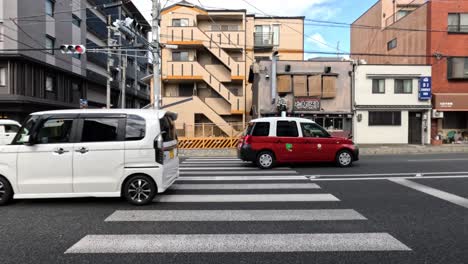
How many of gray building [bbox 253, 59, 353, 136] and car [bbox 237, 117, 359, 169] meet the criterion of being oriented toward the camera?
1

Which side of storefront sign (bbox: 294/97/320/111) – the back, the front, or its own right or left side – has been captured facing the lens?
front

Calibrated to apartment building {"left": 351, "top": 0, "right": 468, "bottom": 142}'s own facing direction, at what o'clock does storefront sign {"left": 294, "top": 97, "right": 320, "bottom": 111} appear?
The storefront sign is roughly at 2 o'clock from the apartment building.

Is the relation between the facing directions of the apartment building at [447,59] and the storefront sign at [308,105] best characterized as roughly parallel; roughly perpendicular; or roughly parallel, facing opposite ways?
roughly parallel

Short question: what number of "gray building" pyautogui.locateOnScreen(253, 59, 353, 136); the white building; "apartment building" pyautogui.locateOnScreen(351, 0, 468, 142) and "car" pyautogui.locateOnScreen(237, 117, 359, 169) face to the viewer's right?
1

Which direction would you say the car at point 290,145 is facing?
to the viewer's right

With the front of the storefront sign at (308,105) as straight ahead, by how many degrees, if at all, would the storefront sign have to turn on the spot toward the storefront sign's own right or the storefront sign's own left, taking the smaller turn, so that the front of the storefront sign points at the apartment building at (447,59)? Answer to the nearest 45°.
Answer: approximately 90° to the storefront sign's own left

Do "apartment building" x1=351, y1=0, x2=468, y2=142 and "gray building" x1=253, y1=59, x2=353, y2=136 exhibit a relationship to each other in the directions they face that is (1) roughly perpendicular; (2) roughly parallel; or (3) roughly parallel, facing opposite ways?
roughly parallel

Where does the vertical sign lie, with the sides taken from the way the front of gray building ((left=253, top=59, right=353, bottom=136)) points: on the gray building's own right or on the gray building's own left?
on the gray building's own left

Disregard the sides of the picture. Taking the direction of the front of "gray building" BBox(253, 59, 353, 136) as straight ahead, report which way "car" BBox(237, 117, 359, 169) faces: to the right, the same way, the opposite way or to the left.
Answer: to the left

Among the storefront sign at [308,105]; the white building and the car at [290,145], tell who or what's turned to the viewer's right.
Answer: the car

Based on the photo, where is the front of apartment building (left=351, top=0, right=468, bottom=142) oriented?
toward the camera

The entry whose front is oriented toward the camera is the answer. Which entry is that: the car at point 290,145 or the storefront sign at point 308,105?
the storefront sign

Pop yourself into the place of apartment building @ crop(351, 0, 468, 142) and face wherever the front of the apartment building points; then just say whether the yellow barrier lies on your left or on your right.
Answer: on your right

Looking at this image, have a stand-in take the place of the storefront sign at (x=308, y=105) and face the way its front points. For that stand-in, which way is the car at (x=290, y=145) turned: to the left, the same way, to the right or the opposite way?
to the left
